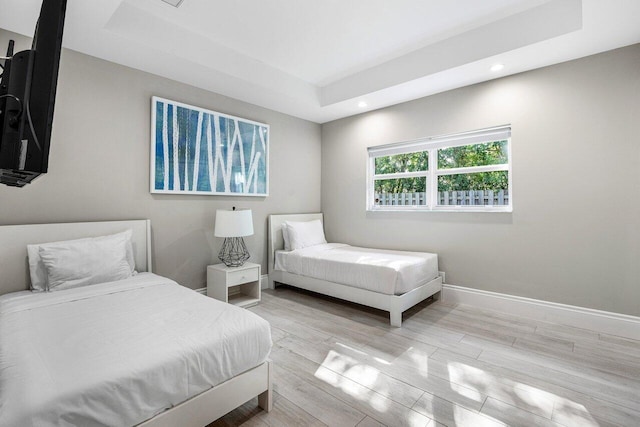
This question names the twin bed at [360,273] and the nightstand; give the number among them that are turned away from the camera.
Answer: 0

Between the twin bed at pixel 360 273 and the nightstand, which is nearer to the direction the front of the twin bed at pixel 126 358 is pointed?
the twin bed

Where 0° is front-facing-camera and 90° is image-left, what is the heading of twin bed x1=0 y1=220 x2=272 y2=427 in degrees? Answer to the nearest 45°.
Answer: approximately 315°

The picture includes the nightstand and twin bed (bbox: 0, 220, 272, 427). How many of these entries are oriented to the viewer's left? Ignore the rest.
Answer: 0

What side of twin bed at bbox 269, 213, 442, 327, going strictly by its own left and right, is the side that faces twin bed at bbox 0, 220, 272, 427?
right

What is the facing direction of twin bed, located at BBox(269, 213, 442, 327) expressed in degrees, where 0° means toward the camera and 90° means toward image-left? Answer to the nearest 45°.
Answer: approximately 315°

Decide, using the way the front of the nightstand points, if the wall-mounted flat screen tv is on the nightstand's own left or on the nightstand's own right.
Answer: on the nightstand's own right

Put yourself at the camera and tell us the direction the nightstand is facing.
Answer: facing the viewer and to the right of the viewer

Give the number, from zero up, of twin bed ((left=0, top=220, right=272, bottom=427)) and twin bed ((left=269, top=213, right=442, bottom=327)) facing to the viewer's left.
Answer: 0
